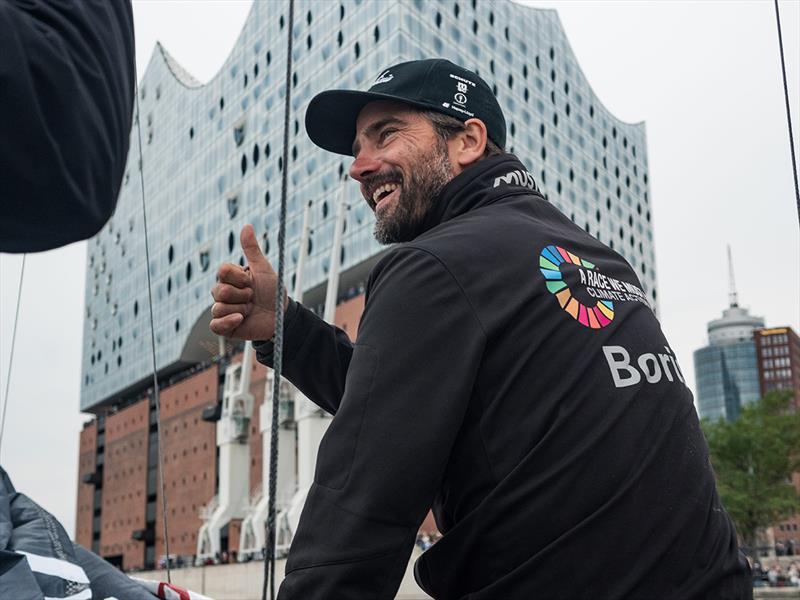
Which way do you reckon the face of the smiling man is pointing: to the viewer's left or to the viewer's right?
to the viewer's left

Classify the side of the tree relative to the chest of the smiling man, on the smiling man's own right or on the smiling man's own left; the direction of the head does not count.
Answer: on the smiling man's own right

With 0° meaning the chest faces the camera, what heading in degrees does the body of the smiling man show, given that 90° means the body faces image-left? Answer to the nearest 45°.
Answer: approximately 135°

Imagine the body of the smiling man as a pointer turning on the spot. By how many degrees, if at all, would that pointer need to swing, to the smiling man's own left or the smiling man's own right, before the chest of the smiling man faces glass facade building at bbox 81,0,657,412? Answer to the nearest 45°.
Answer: approximately 45° to the smiling man's own right
